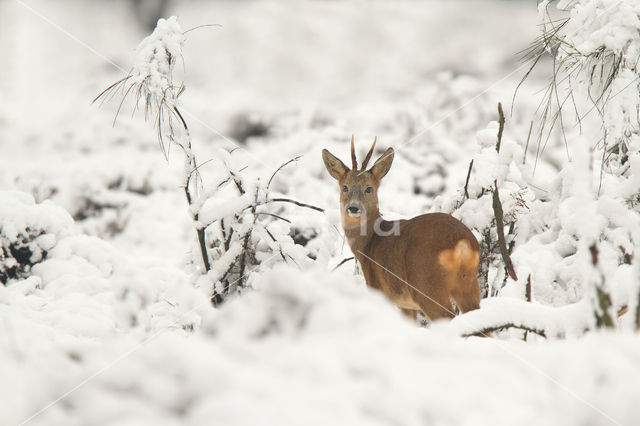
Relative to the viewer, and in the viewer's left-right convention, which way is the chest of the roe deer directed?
facing away from the viewer and to the left of the viewer

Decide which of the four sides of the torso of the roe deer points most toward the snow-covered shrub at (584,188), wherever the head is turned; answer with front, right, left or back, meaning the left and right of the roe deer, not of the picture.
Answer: back

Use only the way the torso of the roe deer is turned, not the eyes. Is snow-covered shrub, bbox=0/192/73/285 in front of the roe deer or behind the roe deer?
in front
